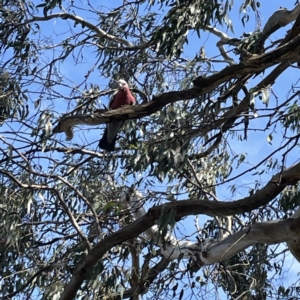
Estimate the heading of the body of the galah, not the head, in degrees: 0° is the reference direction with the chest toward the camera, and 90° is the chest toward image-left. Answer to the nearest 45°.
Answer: approximately 315°
